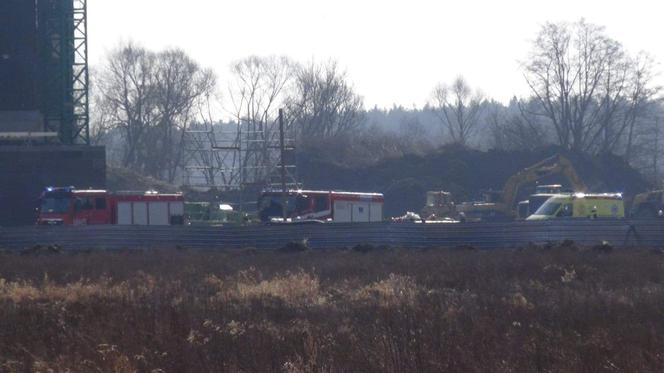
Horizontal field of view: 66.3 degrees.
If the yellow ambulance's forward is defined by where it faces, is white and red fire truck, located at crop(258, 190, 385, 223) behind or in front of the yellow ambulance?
in front

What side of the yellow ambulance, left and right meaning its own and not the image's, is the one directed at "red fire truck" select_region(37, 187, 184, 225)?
front

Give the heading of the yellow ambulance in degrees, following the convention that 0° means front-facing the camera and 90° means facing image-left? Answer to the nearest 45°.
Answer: approximately 90°
